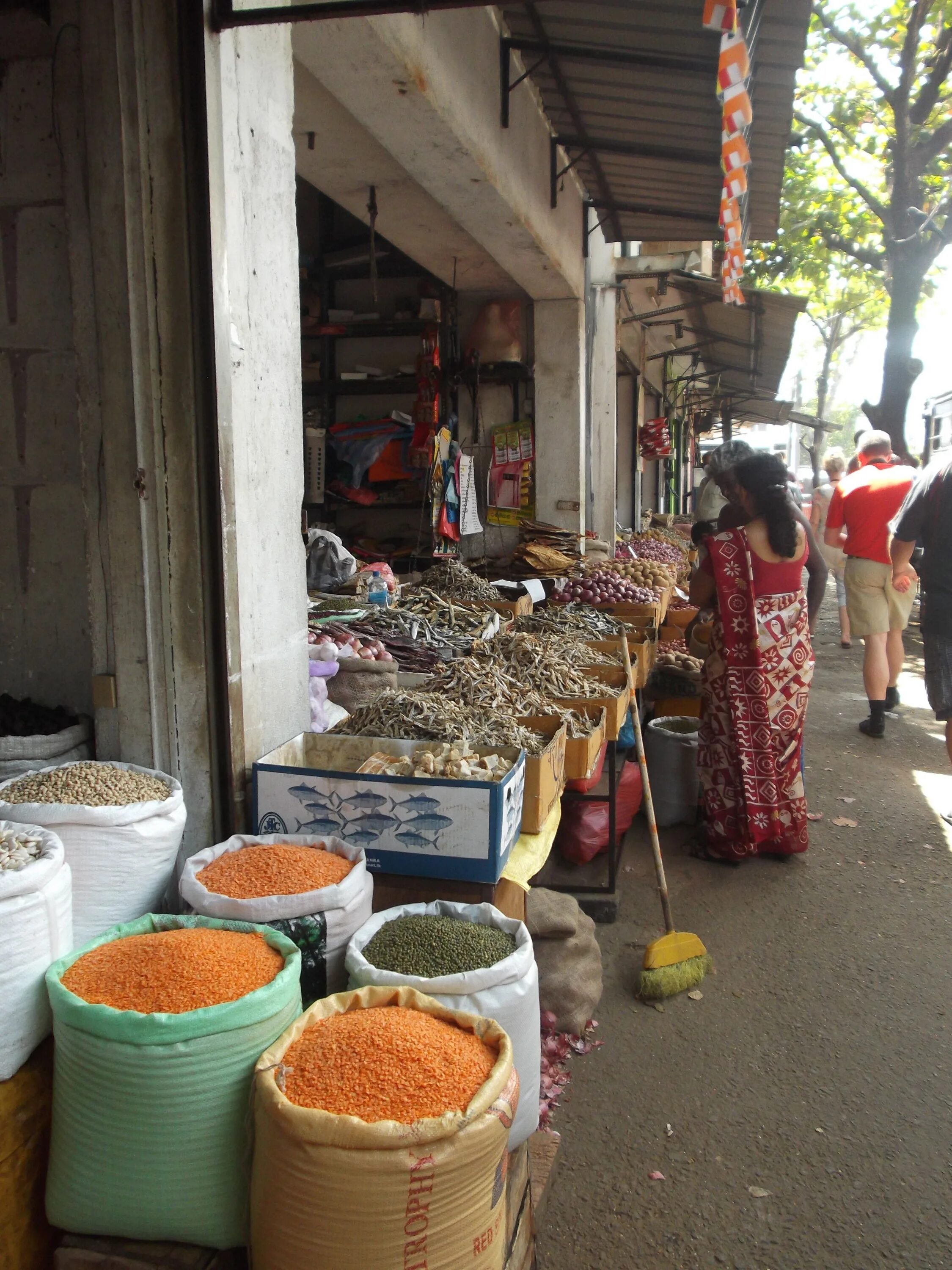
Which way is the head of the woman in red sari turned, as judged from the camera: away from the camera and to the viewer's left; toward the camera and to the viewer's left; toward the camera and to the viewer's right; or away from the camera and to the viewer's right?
away from the camera and to the viewer's left

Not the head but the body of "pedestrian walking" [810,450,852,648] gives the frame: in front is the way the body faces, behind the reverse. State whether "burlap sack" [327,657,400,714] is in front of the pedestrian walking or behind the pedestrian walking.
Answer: behind

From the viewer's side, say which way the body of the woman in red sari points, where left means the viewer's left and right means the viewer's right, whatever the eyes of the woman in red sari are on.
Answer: facing away from the viewer and to the left of the viewer

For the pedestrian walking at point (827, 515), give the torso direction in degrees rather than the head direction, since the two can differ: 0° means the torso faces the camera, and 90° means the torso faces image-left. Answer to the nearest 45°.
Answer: approximately 180°

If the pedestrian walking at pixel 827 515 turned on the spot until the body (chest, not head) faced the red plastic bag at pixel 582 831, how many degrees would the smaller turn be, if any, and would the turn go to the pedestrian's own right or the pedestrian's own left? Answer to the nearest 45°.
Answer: approximately 180°

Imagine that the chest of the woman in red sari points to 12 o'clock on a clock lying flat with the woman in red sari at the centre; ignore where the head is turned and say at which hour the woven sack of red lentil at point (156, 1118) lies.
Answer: The woven sack of red lentil is roughly at 8 o'clock from the woman in red sari.

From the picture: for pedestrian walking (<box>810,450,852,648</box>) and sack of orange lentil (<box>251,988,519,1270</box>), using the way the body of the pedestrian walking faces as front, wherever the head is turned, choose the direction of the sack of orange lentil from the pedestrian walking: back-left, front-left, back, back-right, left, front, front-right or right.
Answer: back

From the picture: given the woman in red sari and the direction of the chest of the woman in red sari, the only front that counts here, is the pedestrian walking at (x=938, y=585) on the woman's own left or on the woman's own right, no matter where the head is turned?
on the woman's own right

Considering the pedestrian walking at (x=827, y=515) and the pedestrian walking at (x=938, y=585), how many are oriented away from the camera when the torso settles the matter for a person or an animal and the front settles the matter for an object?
2

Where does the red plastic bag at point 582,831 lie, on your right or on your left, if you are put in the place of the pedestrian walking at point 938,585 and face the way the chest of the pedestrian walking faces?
on your left

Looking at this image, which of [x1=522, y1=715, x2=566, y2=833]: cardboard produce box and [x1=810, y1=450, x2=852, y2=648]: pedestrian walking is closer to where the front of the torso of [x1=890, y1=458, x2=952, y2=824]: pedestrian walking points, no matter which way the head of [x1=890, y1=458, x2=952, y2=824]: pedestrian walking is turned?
the pedestrian walking

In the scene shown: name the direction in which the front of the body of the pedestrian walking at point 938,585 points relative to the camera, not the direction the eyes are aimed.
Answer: away from the camera
